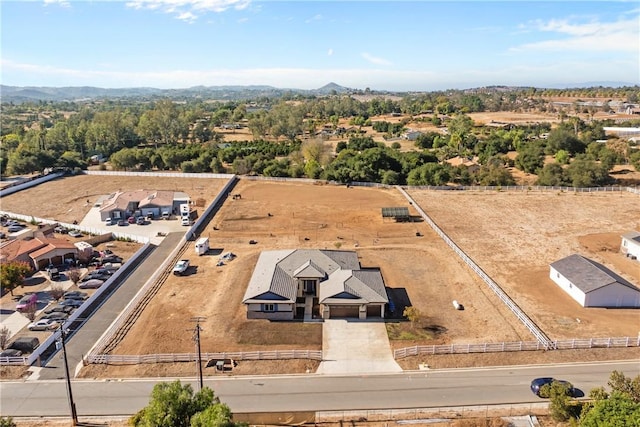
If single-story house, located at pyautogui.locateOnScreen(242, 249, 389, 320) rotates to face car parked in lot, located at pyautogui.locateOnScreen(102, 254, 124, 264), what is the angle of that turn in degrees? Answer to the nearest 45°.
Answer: approximately 135° to its right

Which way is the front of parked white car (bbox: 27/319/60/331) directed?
to the viewer's left

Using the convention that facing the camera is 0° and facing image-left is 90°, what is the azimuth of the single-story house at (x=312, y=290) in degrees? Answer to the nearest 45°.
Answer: approximately 0°

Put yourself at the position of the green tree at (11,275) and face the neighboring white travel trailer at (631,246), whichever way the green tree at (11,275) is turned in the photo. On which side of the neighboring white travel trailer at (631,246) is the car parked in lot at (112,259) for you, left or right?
left

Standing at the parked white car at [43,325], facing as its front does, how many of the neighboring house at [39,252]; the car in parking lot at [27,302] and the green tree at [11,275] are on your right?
3

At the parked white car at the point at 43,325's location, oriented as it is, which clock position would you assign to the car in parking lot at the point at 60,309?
The car in parking lot is roughly at 4 o'clock from the parked white car.

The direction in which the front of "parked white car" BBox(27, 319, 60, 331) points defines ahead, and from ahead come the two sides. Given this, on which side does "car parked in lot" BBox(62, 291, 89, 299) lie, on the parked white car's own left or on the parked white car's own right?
on the parked white car's own right

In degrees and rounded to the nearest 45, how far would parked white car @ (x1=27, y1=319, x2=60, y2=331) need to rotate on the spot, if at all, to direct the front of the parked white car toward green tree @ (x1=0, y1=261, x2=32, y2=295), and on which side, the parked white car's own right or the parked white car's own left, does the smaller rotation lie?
approximately 90° to the parked white car's own right
